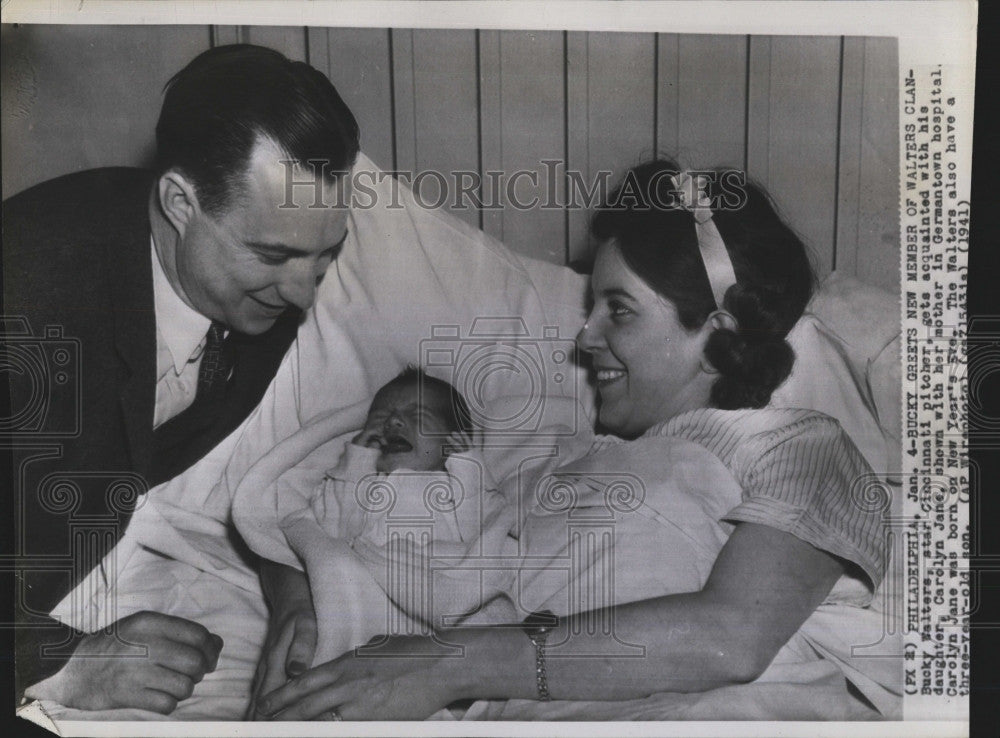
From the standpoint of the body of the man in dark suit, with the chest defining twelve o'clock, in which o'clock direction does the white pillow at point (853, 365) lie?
The white pillow is roughly at 11 o'clock from the man in dark suit.

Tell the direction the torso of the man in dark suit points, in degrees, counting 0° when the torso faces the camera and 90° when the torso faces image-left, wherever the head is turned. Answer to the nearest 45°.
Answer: approximately 315°
